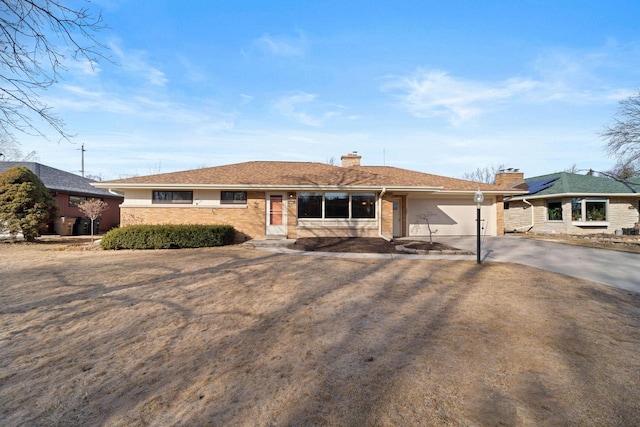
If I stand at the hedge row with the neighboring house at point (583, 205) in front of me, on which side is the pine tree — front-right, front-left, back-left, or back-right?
back-left

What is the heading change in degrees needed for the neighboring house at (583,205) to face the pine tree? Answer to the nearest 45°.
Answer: approximately 45° to its right

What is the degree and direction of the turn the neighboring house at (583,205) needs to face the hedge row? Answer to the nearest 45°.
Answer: approximately 45° to its right

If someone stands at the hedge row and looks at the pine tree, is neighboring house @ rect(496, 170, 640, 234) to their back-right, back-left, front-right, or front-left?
back-right

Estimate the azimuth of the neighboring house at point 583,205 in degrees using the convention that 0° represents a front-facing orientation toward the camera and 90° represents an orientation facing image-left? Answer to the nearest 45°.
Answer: approximately 0°

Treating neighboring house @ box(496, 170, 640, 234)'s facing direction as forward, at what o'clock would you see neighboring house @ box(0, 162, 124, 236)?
neighboring house @ box(0, 162, 124, 236) is roughly at 2 o'clock from neighboring house @ box(496, 170, 640, 234).
